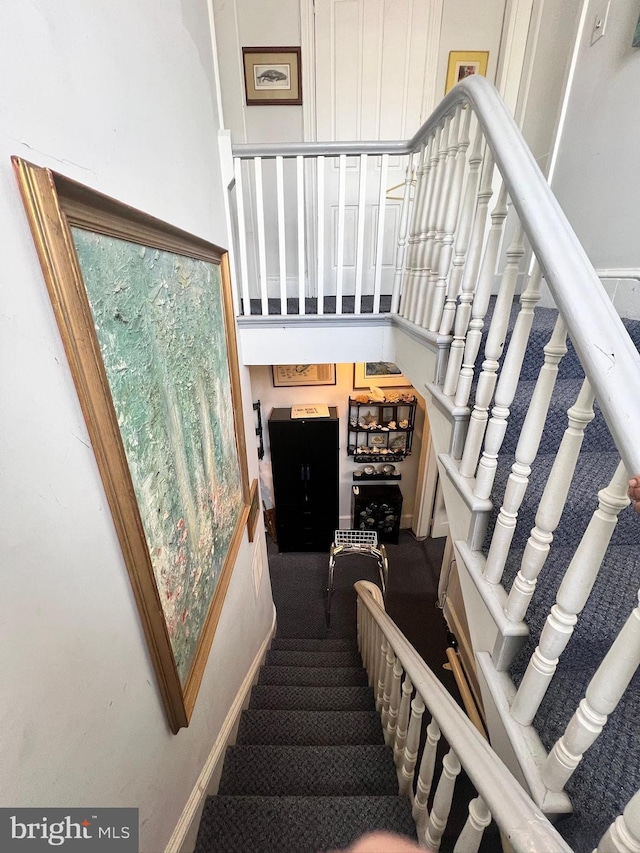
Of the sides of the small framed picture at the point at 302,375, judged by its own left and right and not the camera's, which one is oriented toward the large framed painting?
front

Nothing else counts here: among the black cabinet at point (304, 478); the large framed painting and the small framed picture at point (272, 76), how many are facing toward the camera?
2

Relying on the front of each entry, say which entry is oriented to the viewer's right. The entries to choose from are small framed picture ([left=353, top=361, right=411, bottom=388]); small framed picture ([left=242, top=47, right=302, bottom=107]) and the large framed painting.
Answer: the large framed painting

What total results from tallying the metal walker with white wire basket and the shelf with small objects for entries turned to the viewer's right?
0
